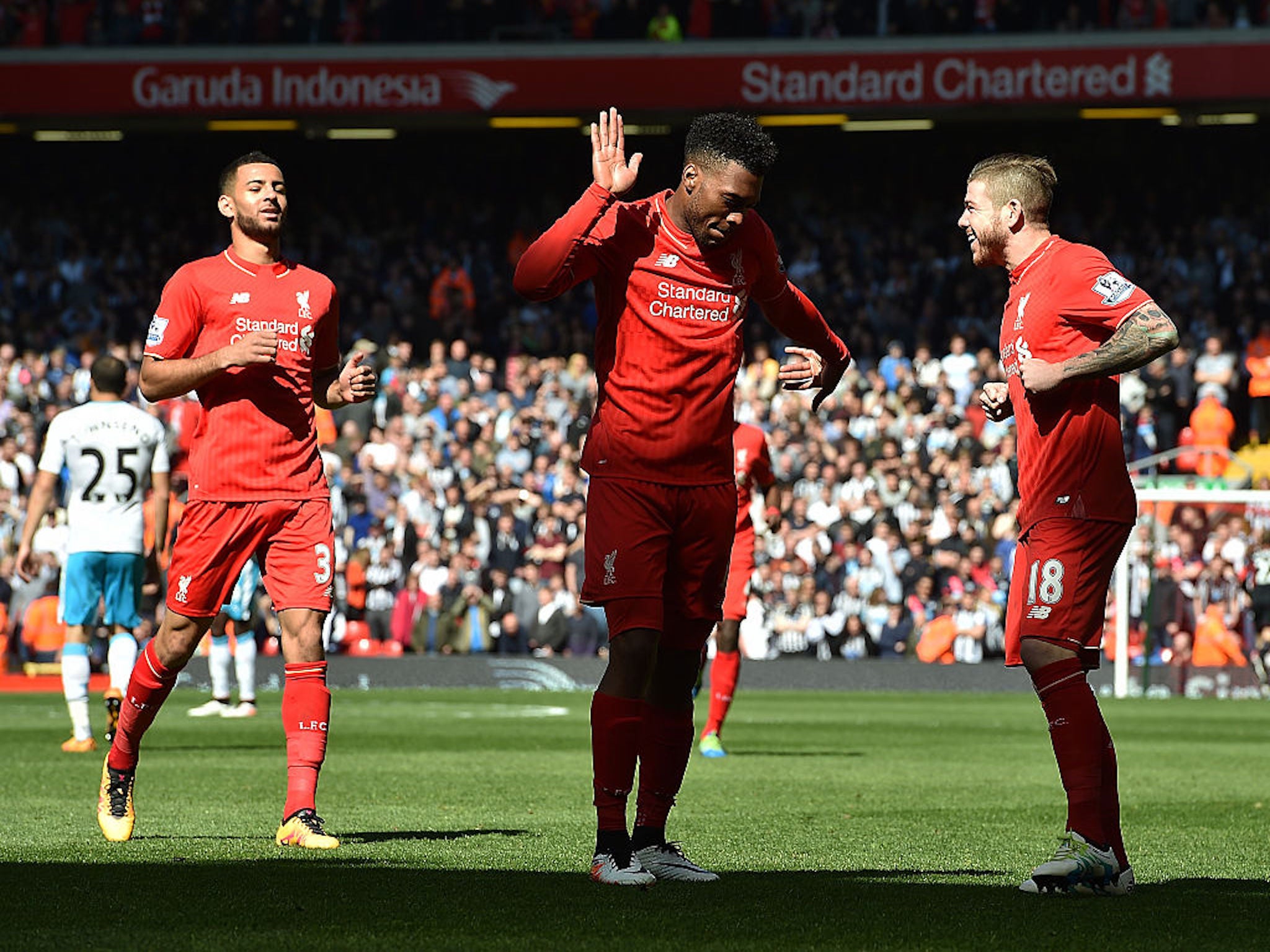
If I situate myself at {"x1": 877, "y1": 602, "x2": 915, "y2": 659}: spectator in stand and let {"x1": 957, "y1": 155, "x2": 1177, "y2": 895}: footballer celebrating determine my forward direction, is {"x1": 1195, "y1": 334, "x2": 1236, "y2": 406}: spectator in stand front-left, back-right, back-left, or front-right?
back-left

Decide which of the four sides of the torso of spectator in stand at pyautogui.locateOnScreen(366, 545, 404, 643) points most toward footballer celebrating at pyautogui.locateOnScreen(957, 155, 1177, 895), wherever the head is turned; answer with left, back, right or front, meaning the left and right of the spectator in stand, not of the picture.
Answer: front

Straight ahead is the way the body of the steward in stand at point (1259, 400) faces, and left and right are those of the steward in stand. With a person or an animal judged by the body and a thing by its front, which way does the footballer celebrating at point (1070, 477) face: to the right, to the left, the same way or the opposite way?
to the right

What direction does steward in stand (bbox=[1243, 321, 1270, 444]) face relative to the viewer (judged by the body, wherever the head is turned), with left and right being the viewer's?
facing the viewer

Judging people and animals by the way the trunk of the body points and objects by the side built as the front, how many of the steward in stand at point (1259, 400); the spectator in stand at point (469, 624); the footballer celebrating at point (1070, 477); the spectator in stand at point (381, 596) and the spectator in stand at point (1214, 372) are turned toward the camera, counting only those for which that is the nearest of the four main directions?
4

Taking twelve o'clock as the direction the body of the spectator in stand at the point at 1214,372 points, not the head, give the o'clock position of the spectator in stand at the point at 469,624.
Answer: the spectator in stand at the point at 469,624 is roughly at 2 o'clock from the spectator in stand at the point at 1214,372.

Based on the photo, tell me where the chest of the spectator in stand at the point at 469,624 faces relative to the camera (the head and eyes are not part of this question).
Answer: toward the camera

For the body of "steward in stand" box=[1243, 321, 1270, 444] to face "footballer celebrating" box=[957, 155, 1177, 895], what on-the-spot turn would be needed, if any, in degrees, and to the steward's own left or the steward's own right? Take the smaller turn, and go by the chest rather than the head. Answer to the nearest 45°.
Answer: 0° — they already face them

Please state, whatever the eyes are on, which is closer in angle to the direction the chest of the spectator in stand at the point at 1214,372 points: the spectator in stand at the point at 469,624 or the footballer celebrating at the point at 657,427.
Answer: the footballer celebrating

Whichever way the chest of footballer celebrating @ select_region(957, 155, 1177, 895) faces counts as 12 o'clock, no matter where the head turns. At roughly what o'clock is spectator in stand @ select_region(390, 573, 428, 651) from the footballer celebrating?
The spectator in stand is roughly at 2 o'clock from the footballer celebrating.

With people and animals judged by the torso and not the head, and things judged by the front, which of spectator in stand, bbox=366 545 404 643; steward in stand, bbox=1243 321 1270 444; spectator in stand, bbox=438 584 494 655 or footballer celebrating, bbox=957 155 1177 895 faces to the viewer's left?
the footballer celebrating
